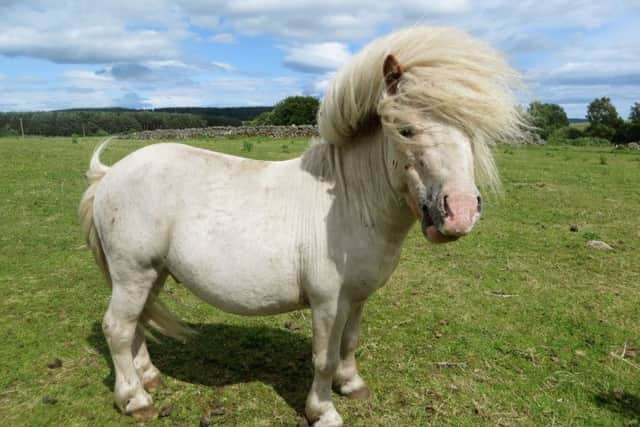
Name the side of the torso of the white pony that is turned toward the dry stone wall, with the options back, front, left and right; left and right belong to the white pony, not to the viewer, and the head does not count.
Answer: left

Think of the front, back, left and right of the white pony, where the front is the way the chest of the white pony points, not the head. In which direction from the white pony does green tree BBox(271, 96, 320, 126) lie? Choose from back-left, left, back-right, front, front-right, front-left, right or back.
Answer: left

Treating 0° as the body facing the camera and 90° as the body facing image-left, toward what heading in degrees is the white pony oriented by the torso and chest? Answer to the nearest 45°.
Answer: approximately 270°
